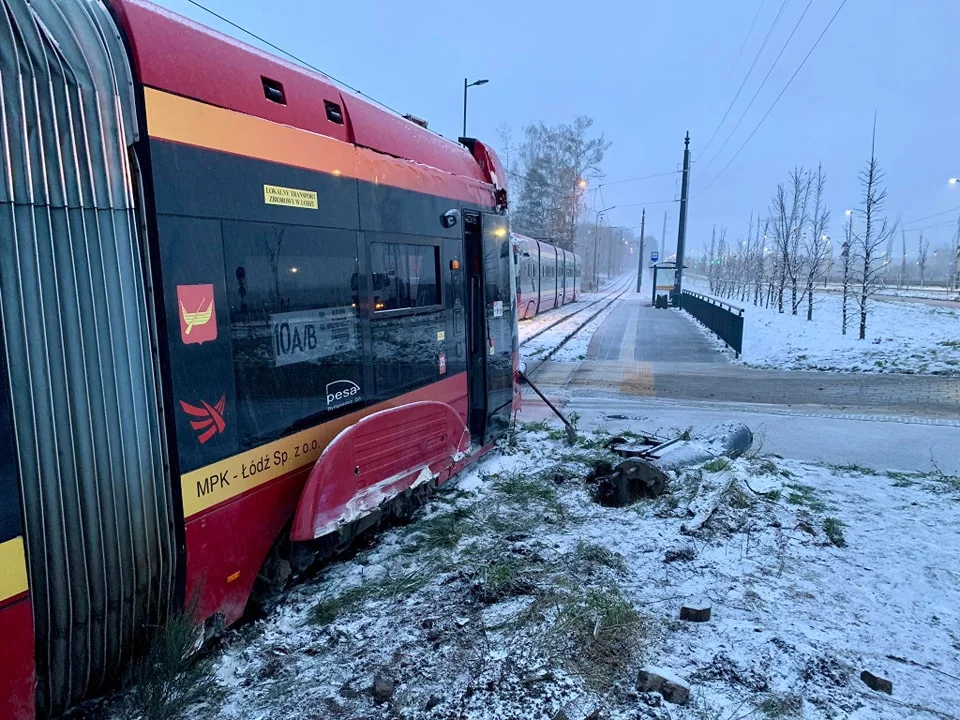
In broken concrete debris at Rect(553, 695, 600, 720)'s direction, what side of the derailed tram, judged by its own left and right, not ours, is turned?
right

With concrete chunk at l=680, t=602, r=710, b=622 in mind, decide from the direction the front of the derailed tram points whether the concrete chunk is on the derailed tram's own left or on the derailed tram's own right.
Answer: on the derailed tram's own right

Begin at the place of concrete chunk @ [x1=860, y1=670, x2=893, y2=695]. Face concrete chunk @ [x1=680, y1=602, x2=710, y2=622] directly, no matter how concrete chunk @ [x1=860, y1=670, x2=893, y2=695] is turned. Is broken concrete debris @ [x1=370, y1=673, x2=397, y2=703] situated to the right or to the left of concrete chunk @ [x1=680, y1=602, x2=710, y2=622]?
left

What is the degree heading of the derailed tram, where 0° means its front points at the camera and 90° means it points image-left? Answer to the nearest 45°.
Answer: approximately 225°

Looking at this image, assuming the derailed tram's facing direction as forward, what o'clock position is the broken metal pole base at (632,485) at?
The broken metal pole base is roughly at 1 o'clock from the derailed tram.

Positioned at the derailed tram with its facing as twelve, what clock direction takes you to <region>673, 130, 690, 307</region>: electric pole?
The electric pole is roughly at 12 o'clock from the derailed tram.

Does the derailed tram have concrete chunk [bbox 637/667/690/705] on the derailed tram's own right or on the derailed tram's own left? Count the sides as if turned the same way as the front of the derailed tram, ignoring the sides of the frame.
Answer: on the derailed tram's own right

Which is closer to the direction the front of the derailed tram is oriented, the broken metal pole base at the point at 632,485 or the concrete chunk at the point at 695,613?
the broken metal pole base

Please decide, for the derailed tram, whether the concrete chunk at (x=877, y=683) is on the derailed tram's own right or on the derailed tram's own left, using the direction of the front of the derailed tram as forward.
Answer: on the derailed tram's own right
